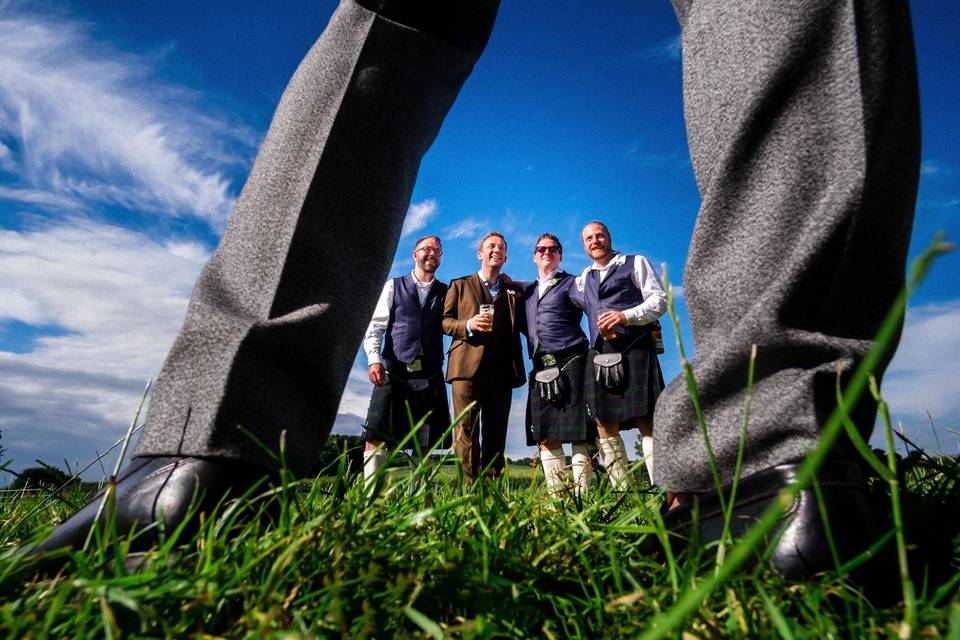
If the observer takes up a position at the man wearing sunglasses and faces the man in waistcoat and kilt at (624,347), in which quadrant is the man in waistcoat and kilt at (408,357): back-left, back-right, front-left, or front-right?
back-right

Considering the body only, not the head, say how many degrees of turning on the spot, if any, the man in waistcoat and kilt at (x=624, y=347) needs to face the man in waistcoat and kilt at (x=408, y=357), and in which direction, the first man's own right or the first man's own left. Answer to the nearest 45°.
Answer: approximately 45° to the first man's own right

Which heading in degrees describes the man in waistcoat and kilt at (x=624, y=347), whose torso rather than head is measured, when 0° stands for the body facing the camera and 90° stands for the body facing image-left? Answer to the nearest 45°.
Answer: approximately 45°

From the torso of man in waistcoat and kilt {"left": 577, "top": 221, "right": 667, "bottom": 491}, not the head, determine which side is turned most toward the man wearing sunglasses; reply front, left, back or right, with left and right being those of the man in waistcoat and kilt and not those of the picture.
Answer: right

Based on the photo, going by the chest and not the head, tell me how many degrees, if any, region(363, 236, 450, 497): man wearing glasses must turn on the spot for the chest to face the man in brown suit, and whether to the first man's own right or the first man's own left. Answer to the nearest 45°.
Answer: approximately 45° to the first man's own left
